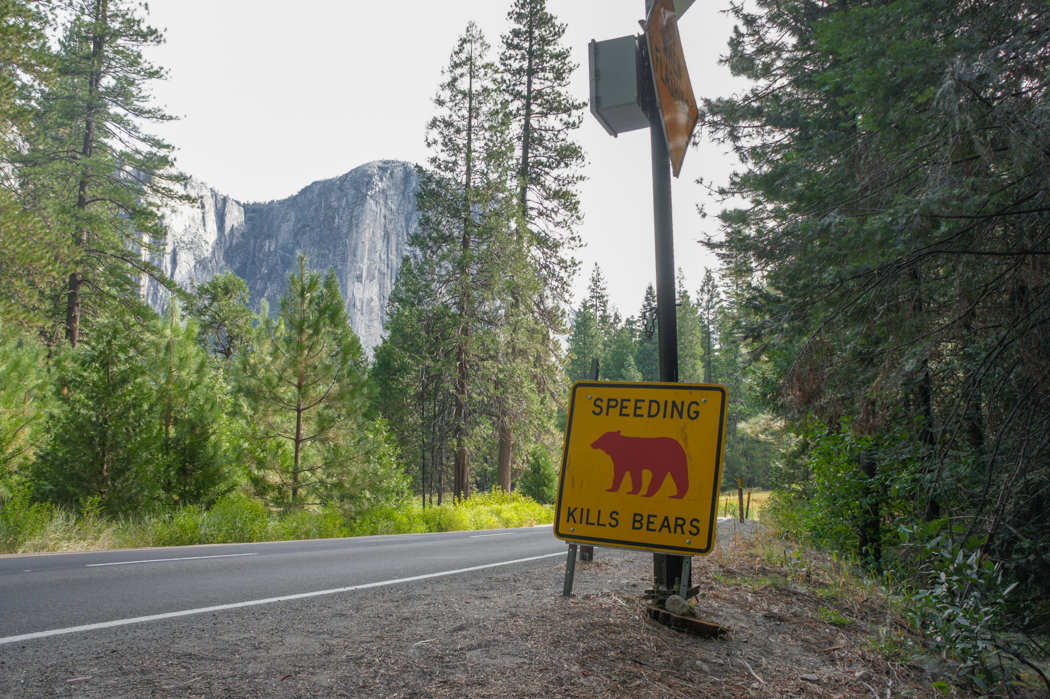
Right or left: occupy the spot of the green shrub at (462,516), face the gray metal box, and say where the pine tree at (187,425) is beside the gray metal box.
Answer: right

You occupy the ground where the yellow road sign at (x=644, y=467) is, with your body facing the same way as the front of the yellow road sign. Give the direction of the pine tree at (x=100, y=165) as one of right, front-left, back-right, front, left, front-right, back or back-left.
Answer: back-right

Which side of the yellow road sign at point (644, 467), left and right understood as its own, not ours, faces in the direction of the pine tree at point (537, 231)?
back

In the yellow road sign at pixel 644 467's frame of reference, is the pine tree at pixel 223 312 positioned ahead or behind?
behind

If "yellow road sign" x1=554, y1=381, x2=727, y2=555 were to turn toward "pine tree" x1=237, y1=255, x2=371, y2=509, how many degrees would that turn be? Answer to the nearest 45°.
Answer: approximately 135° to its right

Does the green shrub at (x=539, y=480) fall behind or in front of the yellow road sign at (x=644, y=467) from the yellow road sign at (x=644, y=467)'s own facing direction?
behind

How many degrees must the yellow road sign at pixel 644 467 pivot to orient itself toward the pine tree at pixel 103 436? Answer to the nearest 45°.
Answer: approximately 135° to its right

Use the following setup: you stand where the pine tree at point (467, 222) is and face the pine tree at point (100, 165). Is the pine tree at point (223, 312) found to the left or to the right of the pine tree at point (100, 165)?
right

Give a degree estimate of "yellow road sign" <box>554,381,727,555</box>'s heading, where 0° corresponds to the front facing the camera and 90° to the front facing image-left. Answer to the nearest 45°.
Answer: approximately 0°

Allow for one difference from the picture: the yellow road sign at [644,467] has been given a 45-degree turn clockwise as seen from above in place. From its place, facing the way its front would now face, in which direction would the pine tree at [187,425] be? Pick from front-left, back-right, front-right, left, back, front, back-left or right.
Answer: right
